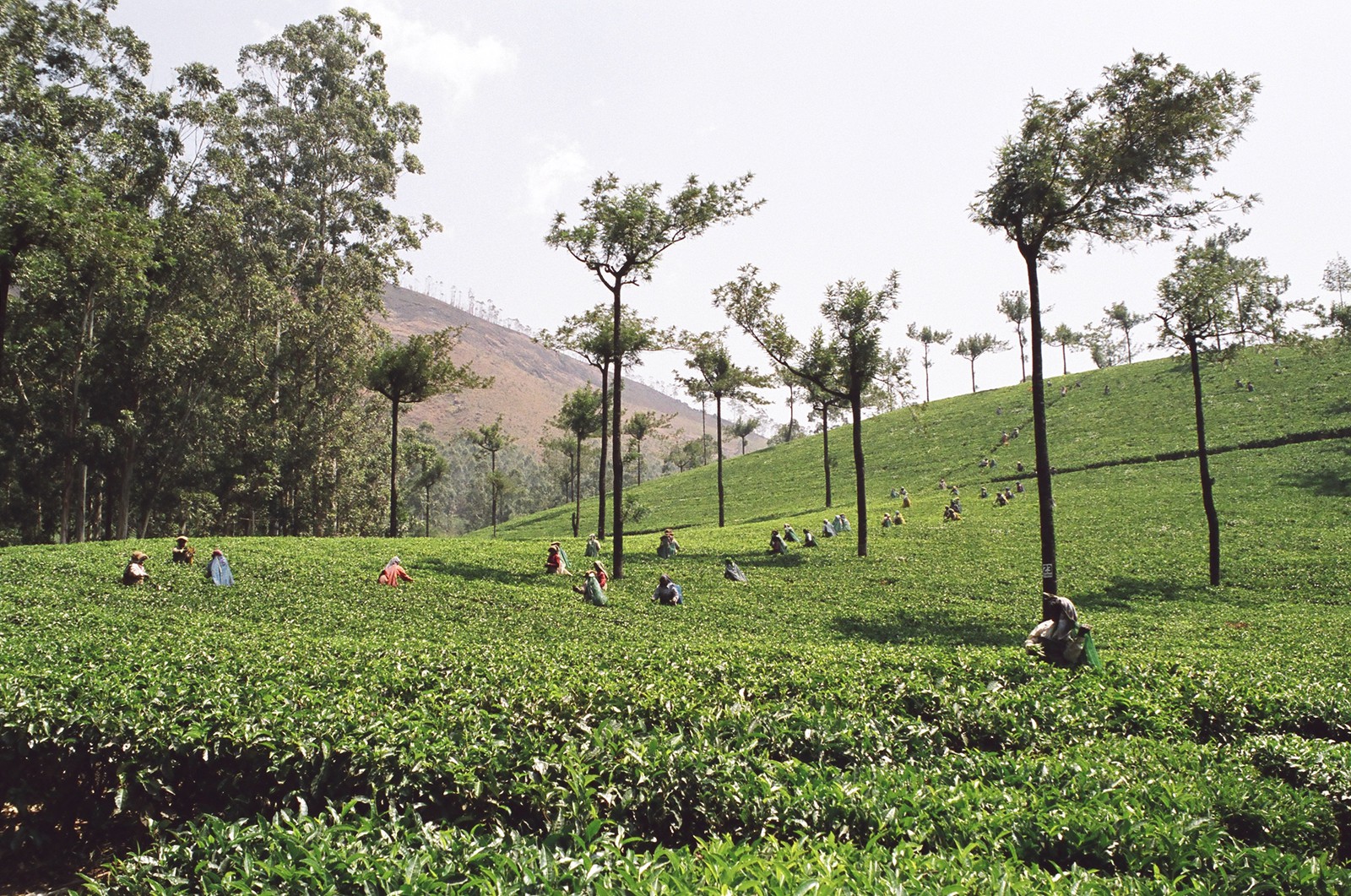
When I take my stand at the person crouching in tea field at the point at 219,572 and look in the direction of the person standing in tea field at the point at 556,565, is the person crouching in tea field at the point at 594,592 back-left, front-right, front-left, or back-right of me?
front-right

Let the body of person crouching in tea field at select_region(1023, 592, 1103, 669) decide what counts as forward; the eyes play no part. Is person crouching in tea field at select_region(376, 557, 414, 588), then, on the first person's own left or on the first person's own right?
on the first person's own right

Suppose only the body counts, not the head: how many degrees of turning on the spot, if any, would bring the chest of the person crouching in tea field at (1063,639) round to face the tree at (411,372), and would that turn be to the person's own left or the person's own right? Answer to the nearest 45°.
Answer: approximately 90° to the person's own right

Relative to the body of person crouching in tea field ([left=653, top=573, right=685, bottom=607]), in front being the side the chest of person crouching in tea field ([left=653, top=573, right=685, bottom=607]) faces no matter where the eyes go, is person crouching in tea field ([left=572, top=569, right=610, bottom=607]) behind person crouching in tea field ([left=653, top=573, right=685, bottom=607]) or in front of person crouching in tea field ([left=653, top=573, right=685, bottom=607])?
in front

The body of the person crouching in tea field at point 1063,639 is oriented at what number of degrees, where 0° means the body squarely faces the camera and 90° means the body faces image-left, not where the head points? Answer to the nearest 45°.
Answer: approximately 45°

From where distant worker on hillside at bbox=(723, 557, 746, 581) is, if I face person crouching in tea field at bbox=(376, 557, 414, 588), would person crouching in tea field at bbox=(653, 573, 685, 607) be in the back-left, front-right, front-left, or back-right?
front-left

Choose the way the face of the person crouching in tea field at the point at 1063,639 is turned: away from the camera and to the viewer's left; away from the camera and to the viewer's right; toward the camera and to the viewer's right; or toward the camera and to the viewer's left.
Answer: toward the camera and to the viewer's left

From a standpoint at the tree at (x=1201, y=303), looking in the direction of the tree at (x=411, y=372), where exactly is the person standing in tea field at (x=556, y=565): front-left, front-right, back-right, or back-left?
front-left

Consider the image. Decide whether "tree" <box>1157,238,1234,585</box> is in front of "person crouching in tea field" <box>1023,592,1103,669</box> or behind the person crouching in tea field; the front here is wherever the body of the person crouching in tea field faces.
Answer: behind
